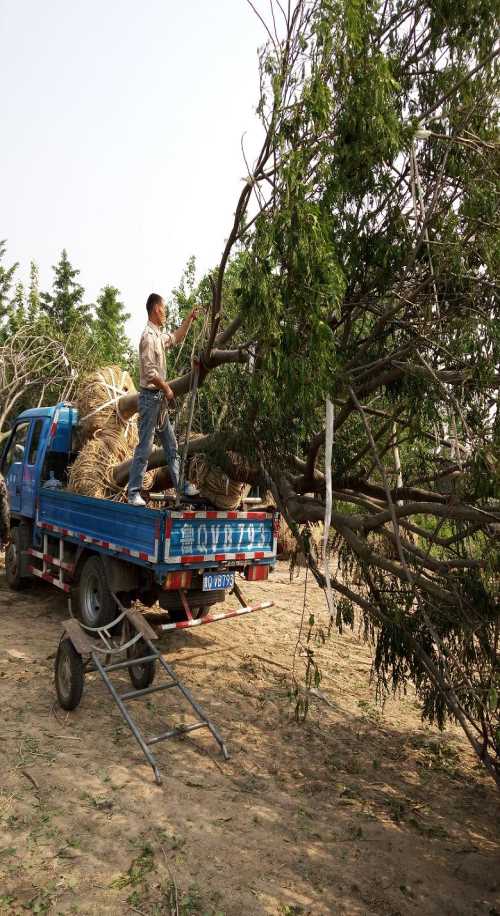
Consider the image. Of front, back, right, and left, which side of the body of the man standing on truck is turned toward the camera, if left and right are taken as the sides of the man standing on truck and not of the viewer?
right

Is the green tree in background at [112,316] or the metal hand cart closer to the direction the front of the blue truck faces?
the green tree in background

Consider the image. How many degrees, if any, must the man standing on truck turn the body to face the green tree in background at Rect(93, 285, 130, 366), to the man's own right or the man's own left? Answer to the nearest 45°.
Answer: approximately 90° to the man's own left

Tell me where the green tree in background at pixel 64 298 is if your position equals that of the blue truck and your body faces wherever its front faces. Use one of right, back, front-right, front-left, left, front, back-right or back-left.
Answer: front-right

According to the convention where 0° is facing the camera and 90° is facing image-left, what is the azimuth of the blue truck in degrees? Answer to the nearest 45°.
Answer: approximately 135°

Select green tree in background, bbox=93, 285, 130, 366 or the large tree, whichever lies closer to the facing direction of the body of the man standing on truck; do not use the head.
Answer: the large tree

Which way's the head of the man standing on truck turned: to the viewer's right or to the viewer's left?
to the viewer's right

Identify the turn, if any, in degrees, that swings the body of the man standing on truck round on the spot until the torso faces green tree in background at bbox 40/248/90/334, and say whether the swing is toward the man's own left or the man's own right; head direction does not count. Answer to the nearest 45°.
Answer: approximately 90° to the man's own left

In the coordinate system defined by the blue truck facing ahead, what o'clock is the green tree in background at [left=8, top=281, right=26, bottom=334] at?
The green tree in background is roughly at 1 o'clock from the blue truck.
